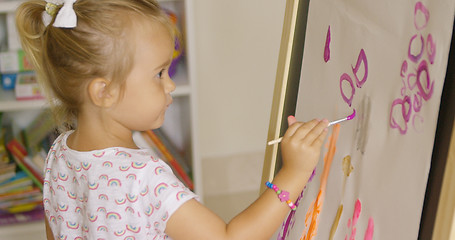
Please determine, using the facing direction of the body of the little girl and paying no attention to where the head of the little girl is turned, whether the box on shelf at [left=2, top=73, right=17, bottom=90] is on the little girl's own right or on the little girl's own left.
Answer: on the little girl's own left

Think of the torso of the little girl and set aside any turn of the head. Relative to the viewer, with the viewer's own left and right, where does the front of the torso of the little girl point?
facing away from the viewer and to the right of the viewer

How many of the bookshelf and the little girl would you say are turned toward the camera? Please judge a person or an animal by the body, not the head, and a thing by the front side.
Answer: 1

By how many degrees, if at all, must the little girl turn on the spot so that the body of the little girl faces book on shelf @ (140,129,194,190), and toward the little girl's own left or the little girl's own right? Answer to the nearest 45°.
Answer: approximately 45° to the little girl's own left

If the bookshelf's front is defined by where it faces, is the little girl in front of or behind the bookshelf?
in front

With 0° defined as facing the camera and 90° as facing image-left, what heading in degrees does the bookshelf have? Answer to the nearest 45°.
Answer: approximately 0°

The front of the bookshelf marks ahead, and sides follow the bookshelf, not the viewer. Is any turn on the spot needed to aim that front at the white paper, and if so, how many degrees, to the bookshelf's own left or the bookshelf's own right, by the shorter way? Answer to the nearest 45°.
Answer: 0° — it already faces it

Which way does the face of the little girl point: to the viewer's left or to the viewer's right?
to the viewer's right
